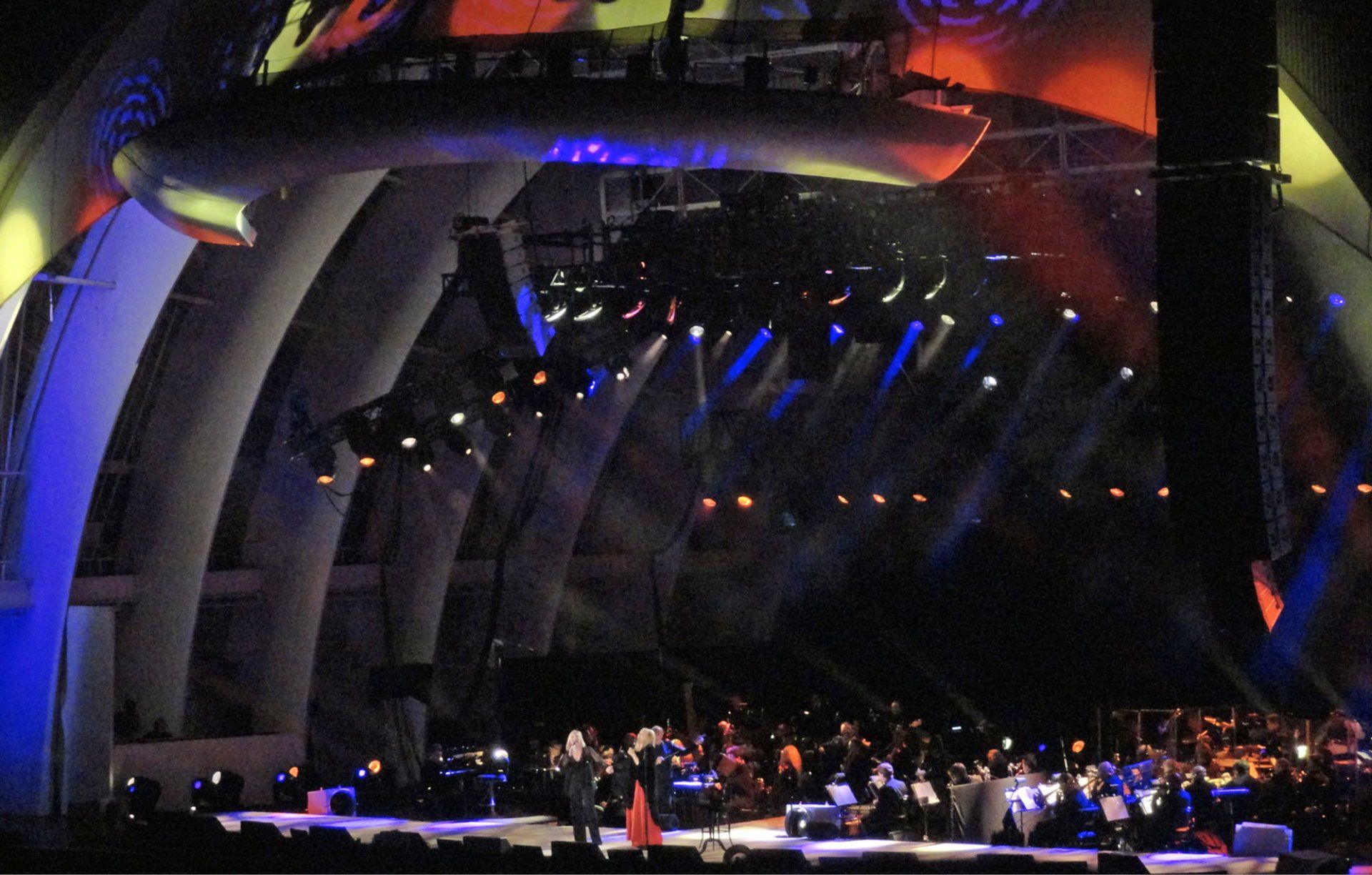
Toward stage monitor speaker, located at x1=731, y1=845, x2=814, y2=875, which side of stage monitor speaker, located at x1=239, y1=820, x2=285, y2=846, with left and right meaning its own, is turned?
right

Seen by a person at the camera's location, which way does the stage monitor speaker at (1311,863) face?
facing away from the viewer

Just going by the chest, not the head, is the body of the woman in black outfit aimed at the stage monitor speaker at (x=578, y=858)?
yes

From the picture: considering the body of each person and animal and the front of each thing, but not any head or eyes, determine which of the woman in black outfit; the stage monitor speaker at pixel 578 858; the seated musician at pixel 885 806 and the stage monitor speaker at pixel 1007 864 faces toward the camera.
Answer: the woman in black outfit

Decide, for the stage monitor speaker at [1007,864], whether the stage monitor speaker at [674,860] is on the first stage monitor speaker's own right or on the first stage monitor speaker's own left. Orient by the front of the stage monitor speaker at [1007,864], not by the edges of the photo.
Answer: on the first stage monitor speaker's own left

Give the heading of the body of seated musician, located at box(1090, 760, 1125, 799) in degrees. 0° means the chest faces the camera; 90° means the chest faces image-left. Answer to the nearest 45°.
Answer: approximately 45°

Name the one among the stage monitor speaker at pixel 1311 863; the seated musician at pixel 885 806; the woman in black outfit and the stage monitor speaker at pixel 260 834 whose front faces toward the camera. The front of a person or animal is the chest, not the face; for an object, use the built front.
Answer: the woman in black outfit

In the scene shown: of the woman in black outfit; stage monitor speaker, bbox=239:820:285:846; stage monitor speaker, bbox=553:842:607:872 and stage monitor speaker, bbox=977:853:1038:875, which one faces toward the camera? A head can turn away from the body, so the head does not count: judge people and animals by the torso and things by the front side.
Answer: the woman in black outfit

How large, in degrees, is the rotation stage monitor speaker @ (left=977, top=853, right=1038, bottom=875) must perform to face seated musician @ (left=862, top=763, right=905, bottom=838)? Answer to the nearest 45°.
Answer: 0° — it already faces them

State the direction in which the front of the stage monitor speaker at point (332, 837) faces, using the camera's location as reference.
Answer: facing away from the viewer and to the right of the viewer

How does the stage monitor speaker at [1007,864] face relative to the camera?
away from the camera

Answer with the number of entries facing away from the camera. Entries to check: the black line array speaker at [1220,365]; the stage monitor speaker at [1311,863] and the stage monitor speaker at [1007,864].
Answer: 2
